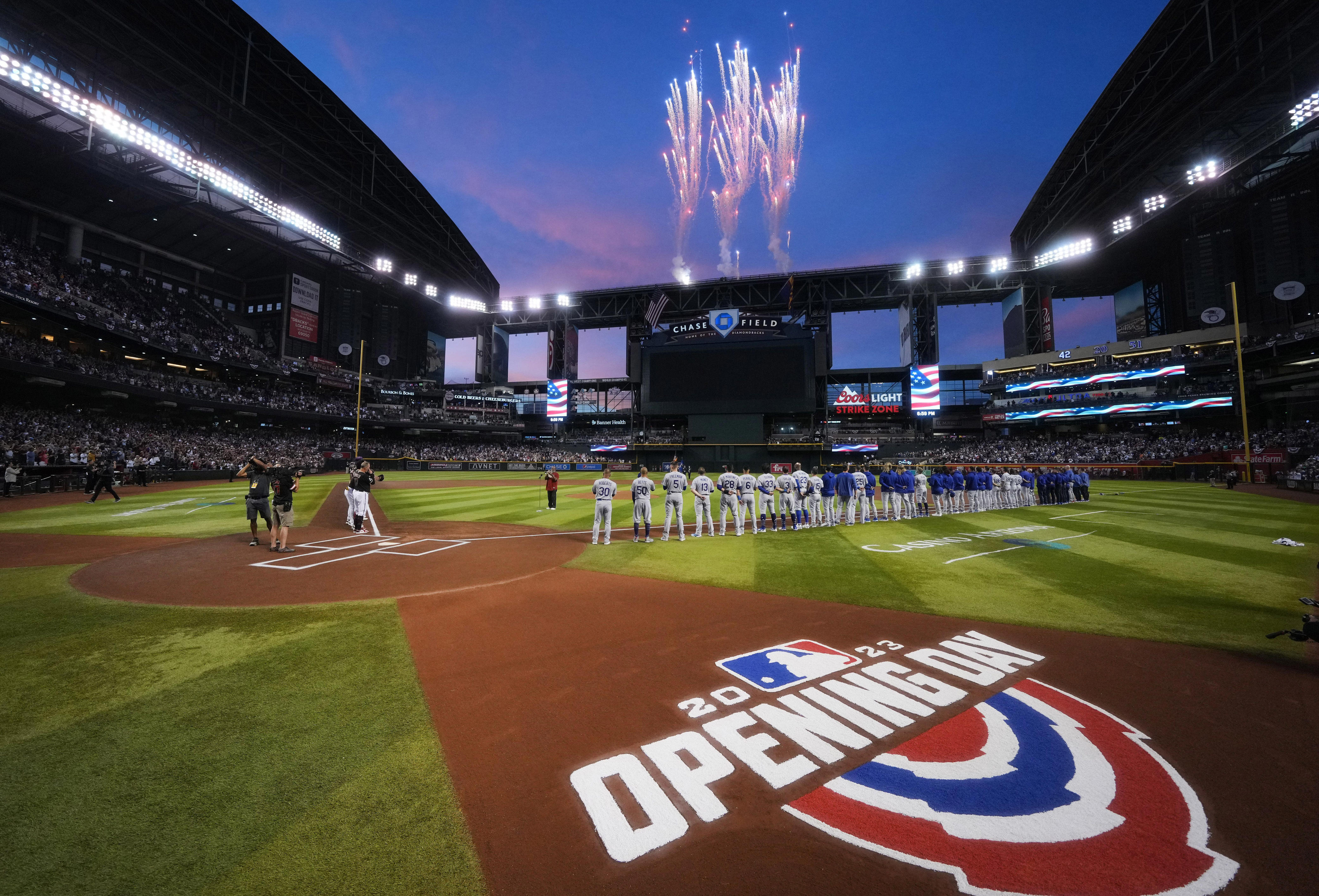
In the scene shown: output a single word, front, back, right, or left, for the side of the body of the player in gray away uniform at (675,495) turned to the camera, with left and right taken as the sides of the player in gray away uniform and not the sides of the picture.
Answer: back

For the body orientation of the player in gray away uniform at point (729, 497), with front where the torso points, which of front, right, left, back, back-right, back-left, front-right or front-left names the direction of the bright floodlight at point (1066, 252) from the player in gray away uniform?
front-right

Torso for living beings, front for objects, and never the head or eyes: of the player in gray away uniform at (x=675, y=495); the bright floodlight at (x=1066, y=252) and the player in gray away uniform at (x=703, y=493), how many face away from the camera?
2

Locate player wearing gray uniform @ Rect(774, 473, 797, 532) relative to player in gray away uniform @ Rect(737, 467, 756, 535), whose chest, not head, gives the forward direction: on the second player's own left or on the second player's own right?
on the second player's own right

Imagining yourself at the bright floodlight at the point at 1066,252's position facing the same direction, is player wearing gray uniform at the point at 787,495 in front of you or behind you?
in front

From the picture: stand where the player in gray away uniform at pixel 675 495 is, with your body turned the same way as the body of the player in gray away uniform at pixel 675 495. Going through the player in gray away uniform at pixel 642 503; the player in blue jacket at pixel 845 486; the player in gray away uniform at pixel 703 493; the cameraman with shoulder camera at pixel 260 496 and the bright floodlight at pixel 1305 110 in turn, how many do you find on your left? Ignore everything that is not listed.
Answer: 2

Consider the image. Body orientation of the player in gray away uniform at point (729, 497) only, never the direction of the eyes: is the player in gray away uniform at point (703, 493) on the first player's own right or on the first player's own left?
on the first player's own left

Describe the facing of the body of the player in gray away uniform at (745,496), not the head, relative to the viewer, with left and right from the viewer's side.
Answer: facing away from the viewer

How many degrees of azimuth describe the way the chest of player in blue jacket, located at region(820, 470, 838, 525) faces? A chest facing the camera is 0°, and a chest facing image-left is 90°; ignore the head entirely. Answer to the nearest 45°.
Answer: approximately 135°

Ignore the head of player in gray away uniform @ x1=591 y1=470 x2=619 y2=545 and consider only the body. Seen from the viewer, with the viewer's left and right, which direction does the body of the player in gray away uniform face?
facing away from the viewer

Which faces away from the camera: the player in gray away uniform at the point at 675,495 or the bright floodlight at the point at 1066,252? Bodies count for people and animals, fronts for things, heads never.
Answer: the player in gray away uniform

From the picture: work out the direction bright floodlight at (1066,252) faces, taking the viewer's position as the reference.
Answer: facing the viewer and to the left of the viewer

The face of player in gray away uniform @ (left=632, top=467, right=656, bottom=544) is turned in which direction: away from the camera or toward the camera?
away from the camera

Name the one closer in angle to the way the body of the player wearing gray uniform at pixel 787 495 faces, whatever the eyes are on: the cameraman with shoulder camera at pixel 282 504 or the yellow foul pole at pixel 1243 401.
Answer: the yellow foul pole

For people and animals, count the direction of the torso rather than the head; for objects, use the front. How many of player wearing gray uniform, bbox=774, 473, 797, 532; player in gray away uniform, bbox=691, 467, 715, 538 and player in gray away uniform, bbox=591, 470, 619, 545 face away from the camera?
3

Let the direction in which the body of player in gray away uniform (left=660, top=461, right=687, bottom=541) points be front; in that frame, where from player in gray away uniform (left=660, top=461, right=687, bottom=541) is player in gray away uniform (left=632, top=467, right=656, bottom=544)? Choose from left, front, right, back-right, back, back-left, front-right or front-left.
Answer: left

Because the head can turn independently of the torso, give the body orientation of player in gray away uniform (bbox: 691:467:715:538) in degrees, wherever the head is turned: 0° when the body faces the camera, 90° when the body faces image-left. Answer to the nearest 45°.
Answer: approximately 180°
